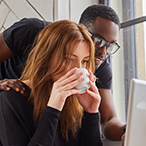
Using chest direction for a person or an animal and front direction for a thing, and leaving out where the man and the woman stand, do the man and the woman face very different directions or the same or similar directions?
same or similar directions

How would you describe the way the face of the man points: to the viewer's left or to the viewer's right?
to the viewer's right

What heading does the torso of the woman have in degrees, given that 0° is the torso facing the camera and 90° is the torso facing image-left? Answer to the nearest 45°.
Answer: approximately 315°

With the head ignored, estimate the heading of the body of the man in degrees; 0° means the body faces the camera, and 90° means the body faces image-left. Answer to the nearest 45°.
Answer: approximately 315°

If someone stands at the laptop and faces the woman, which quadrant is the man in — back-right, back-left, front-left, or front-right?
front-right

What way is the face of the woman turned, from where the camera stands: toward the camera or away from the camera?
toward the camera

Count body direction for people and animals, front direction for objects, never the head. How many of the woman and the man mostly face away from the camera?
0
